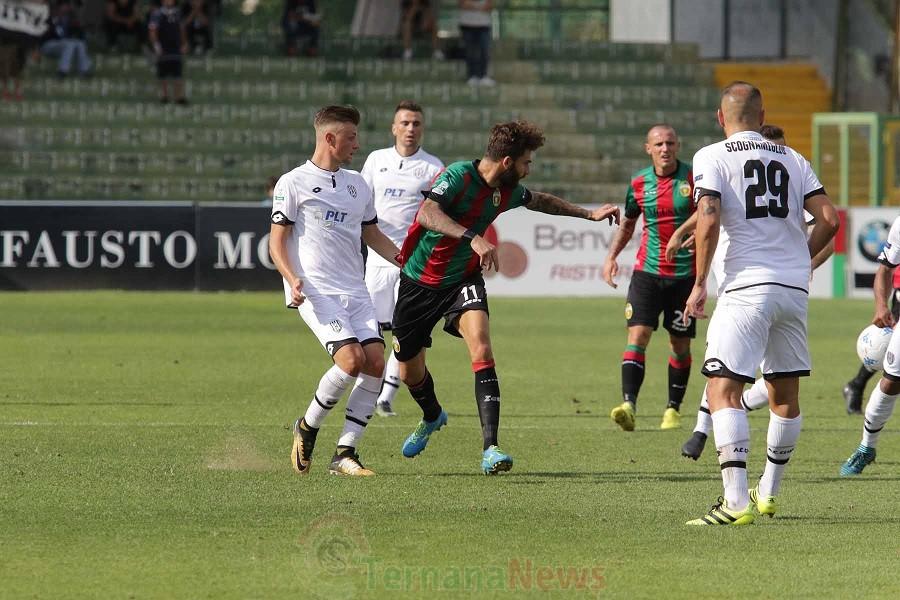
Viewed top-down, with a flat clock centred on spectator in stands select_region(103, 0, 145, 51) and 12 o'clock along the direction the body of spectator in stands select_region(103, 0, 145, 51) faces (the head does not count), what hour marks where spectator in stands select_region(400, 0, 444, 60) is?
spectator in stands select_region(400, 0, 444, 60) is roughly at 9 o'clock from spectator in stands select_region(103, 0, 145, 51).

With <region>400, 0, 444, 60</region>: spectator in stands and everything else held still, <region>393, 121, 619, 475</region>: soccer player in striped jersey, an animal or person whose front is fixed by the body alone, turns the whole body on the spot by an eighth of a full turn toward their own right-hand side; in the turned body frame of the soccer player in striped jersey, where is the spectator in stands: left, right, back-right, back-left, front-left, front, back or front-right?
back

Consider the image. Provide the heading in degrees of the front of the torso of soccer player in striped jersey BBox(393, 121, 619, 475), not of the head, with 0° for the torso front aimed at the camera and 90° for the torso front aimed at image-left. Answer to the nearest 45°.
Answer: approximately 315°

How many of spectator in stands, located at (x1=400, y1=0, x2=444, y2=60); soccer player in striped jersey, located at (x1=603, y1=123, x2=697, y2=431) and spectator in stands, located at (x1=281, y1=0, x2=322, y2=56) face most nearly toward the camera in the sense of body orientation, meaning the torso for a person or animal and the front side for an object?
3

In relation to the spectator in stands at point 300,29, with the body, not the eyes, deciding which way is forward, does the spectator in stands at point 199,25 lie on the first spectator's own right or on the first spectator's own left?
on the first spectator's own right

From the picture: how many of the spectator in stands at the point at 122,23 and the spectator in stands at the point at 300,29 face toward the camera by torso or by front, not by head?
2

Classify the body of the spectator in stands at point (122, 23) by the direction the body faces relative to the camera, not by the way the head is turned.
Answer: toward the camera

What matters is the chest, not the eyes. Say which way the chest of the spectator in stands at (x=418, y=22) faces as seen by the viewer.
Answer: toward the camera

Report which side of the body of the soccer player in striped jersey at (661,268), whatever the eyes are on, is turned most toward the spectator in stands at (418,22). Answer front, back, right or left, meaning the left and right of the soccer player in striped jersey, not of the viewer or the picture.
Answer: back

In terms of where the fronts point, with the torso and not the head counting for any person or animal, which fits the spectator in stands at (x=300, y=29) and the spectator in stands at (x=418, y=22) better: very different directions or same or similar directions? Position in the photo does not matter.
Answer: same or similar directions

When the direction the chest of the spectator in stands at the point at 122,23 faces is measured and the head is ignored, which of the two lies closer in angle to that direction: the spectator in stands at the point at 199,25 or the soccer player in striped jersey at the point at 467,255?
the soccer player in striped jersey

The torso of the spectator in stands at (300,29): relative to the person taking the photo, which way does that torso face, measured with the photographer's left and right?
facing the viewer

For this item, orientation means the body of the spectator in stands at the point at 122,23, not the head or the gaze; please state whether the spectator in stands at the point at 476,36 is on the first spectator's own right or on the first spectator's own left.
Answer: on the first spectator's own left

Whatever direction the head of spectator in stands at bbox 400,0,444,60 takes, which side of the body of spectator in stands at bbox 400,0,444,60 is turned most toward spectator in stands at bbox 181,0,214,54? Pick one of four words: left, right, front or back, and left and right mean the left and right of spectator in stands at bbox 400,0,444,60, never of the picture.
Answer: right

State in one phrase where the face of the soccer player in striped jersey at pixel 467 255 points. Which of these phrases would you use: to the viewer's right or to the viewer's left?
to the viewer's right

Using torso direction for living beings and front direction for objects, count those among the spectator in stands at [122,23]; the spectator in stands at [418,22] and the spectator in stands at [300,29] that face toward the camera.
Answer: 3

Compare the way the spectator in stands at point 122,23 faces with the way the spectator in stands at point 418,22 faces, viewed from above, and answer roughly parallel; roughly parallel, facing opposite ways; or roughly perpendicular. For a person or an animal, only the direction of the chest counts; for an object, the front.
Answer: roughly parallel

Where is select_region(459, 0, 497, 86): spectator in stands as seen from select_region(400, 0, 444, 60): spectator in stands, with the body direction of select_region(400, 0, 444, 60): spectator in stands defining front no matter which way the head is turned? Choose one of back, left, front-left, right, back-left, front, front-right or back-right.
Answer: front-left
